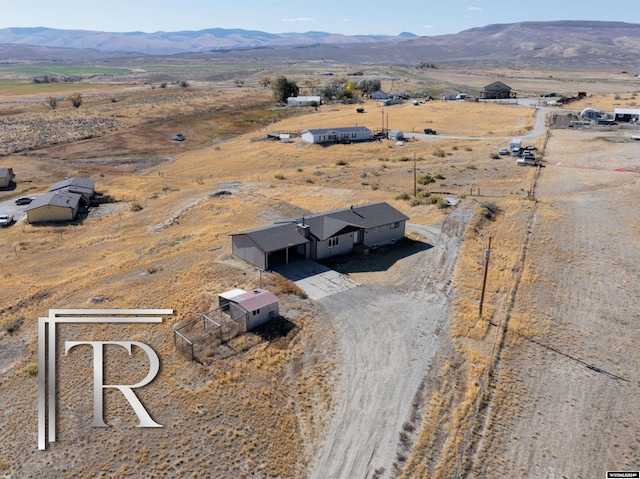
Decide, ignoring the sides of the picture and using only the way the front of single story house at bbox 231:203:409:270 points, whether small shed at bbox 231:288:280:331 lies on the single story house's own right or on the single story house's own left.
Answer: on the single story house's own right

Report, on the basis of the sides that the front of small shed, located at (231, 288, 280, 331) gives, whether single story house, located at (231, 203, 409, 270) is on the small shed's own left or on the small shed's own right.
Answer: on the small shed's own left

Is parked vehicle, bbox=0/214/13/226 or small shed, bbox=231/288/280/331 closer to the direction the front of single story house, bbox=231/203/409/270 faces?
the small shed

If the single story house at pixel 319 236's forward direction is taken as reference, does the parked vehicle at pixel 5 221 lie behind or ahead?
behind
